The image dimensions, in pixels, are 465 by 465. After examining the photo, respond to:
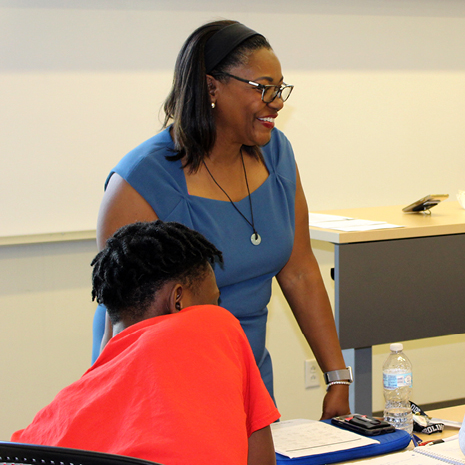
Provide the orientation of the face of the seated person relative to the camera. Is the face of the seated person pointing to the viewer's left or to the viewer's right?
to the viewer's right

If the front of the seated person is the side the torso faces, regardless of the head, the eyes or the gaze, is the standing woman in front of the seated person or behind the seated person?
in front

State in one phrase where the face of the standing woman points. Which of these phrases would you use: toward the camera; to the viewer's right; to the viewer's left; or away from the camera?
to the viewer's right

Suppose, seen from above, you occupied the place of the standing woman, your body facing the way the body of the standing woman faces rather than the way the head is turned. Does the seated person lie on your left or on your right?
on your right

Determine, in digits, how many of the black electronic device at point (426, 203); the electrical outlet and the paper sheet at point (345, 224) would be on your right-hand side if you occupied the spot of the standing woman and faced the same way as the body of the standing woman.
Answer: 0

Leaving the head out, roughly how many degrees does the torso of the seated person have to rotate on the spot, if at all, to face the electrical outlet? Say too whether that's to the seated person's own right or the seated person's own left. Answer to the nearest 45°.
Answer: approximately 45° to the seated person's own left

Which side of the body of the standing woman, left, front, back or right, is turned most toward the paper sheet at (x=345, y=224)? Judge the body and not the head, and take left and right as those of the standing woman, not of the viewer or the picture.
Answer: left

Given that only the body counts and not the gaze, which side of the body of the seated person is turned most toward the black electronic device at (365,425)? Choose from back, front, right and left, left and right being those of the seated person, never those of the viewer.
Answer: front

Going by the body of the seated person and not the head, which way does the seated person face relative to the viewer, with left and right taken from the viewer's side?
facing away from the viewer and to the right of the viewer

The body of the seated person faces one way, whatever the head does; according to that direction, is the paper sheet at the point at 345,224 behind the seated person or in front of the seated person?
in front

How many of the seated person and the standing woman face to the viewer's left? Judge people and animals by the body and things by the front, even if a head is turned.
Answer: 0

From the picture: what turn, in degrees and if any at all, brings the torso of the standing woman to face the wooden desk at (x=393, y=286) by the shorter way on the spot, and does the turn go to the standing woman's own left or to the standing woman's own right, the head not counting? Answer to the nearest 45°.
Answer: approximately 90° to the standing woman's own left

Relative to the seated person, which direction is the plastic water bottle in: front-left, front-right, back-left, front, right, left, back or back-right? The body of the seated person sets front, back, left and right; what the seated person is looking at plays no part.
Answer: front
